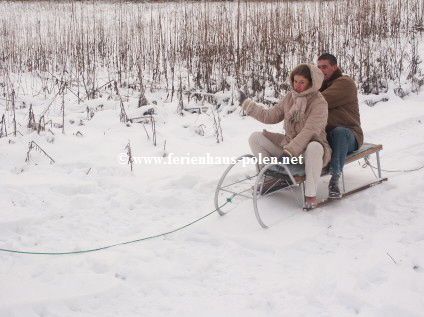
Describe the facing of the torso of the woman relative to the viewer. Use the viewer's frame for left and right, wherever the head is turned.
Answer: facing the viewer and to the left of the viewer
